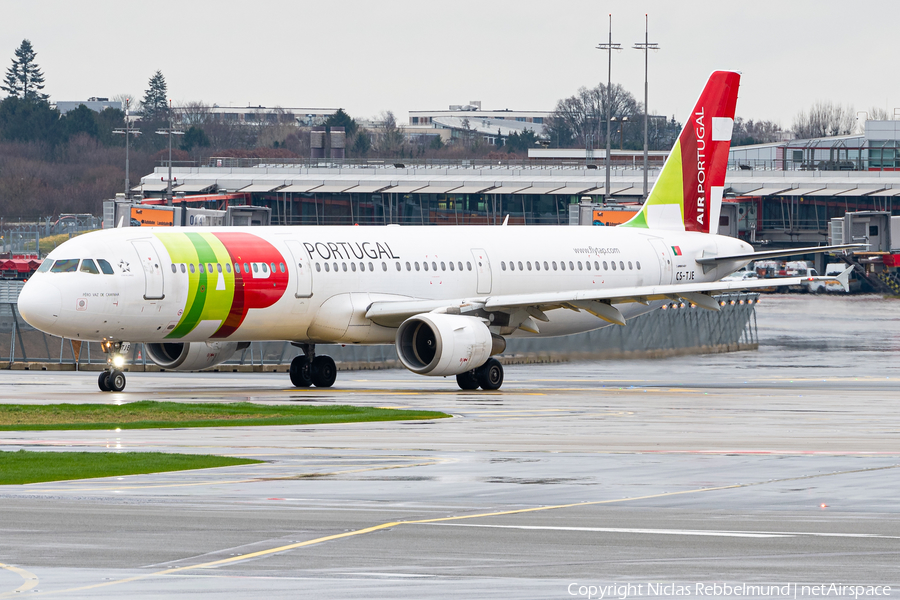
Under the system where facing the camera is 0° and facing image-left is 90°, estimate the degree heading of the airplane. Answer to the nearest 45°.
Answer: approximately 45°
